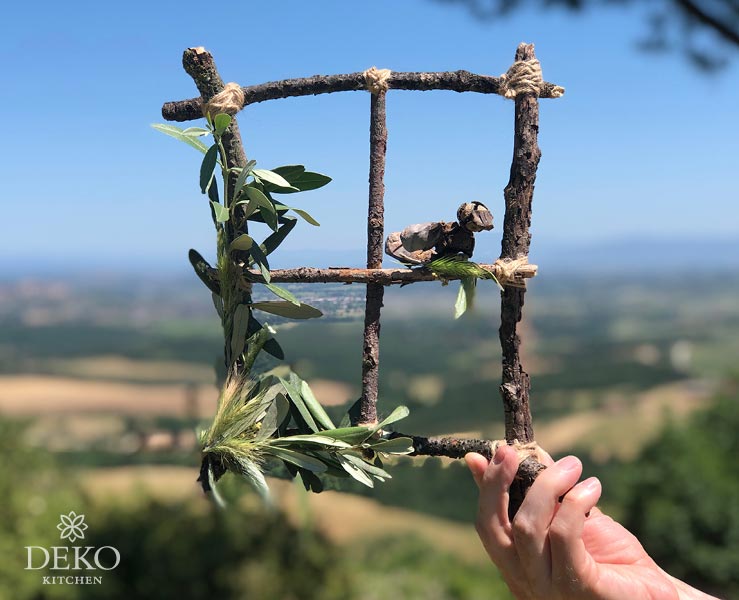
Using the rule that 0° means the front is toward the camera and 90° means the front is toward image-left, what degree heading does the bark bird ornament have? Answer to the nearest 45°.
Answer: approximately 270°
